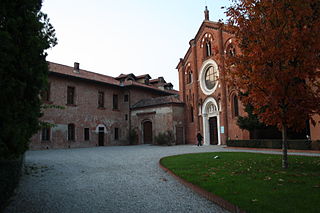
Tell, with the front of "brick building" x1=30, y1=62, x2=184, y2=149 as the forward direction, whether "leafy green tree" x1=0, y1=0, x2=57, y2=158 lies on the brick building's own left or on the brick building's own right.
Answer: on the brick building's own right

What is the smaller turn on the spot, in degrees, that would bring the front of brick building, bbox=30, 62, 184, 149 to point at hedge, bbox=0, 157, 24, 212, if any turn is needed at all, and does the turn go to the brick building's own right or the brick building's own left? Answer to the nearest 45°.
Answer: approximately 45° to the brick building's own right

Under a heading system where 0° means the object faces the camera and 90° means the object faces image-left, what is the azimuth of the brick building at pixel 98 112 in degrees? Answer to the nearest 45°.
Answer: approximately 315°
